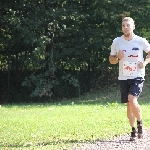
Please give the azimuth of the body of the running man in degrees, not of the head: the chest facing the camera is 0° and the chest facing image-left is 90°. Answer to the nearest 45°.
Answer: approximately 0°
